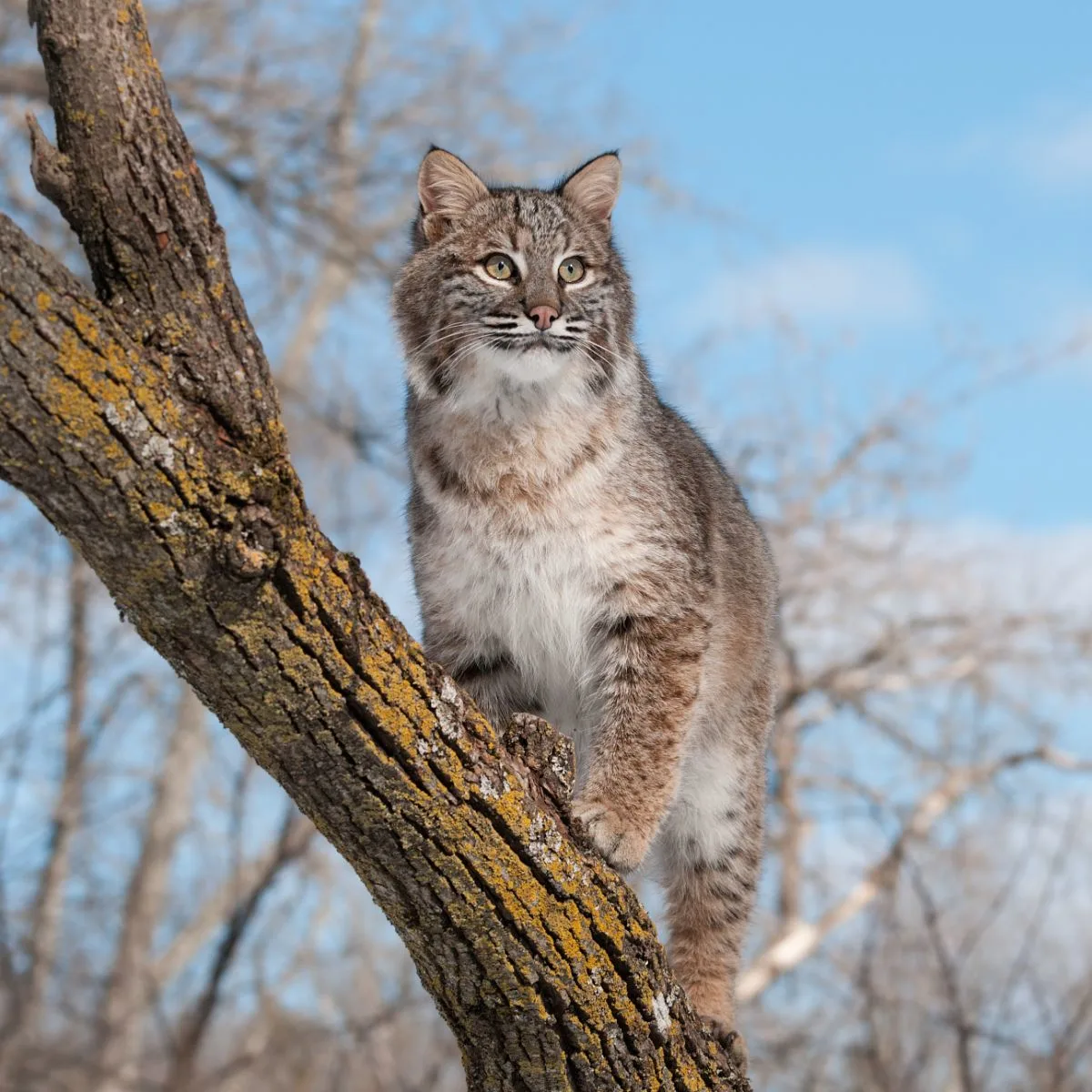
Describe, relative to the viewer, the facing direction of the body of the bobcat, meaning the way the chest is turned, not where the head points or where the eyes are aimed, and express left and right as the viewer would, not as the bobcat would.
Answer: facing the viewer and to the left of the viewer
